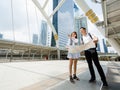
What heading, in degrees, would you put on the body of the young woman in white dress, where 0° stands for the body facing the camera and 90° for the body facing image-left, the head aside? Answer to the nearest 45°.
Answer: approximately 0°
